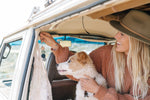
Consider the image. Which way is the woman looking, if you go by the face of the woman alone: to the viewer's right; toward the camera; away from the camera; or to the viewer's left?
to the viewer's left

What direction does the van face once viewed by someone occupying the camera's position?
facing away from the viewer and to the left of the viewer
